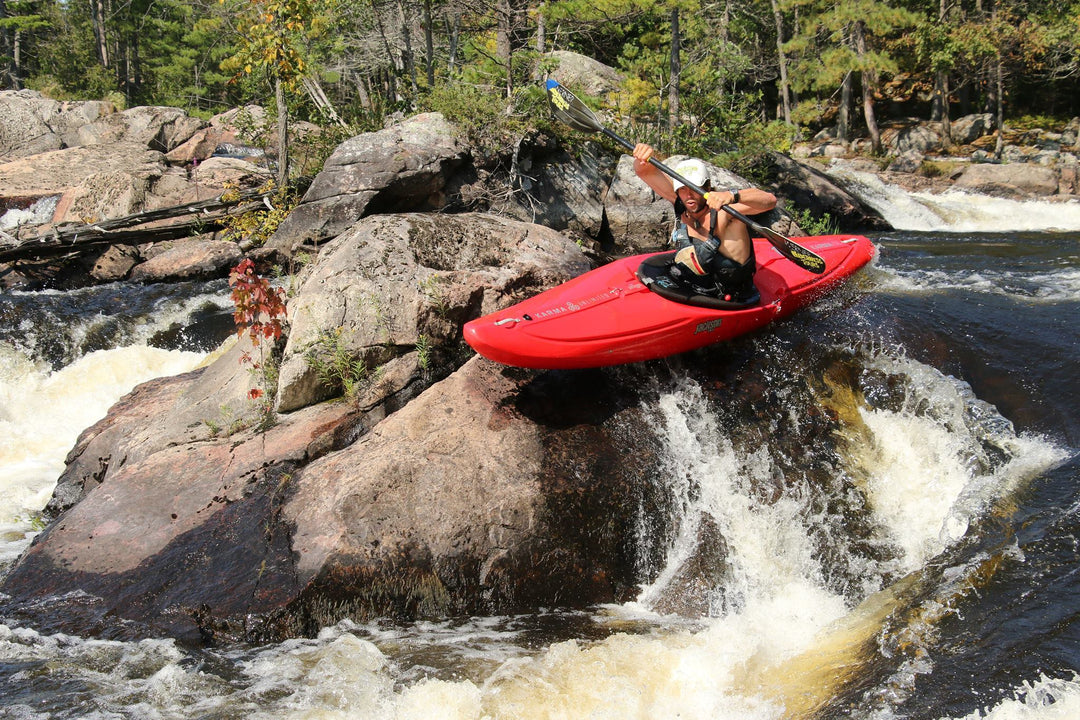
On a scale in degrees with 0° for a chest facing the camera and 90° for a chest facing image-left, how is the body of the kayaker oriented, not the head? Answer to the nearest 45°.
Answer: approximately 45°

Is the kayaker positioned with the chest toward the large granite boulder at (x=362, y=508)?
yes

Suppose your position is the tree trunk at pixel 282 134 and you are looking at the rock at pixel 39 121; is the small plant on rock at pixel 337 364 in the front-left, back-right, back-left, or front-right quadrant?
back-left

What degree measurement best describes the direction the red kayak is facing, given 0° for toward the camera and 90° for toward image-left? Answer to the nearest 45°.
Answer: approximately 45°

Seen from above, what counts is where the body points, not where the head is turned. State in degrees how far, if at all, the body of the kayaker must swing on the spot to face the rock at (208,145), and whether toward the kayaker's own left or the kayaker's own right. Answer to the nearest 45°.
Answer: approximately 90° to the kayaker's own right

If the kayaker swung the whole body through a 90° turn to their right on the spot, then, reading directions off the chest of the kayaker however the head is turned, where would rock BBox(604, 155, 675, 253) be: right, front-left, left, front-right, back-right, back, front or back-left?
front-right

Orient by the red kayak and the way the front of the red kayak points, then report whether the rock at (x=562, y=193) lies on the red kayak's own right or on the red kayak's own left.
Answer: on the red kayak's own right
